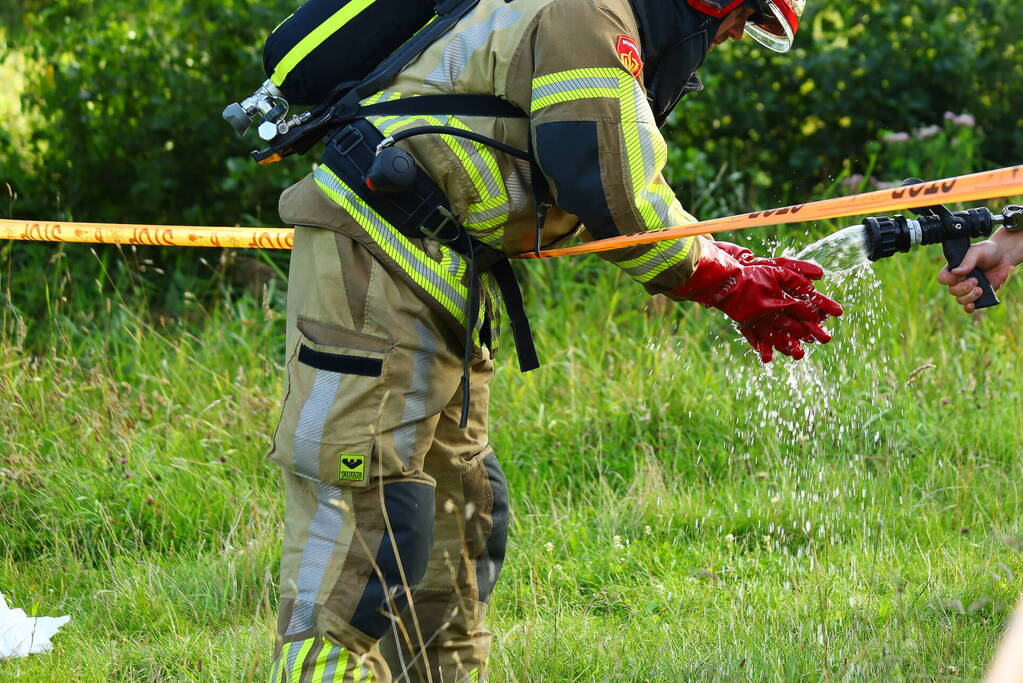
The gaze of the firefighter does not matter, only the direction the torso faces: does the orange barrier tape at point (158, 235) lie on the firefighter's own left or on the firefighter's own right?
on the firefighter's own left

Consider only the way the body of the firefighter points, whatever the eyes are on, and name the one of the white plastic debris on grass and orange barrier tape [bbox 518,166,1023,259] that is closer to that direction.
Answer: the orange barrier tape

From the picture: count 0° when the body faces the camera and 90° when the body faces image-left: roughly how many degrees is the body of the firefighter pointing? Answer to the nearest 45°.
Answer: approximately 270°

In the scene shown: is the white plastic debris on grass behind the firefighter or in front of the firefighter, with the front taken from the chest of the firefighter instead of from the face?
behind

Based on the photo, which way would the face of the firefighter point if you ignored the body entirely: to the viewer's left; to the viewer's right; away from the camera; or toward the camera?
to the viewer's right

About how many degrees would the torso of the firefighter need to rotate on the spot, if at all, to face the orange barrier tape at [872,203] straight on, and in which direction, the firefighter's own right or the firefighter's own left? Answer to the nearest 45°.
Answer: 0° — they already face it
